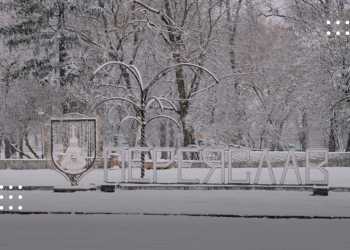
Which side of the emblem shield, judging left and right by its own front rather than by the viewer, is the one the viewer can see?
front
